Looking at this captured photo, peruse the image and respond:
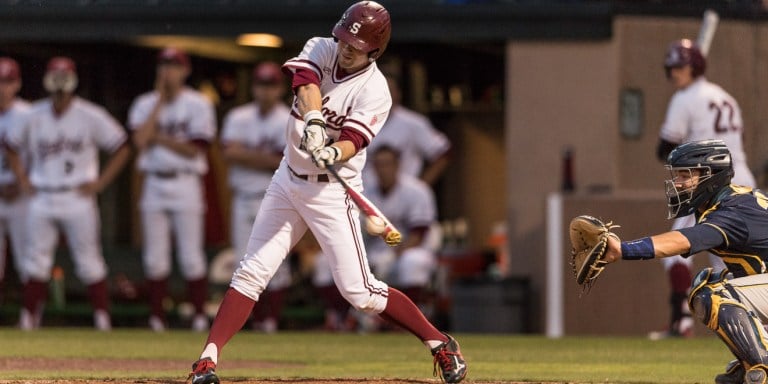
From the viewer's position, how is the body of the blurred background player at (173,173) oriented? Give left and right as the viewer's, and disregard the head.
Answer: facing the viewer

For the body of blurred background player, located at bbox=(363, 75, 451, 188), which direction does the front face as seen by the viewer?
toward the camera

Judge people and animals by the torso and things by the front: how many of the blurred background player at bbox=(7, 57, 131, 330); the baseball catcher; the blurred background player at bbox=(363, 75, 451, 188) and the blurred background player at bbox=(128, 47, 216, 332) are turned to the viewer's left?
1

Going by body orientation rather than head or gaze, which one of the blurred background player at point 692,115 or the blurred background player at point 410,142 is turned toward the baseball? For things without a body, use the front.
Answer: the blurred background player at point 410,142

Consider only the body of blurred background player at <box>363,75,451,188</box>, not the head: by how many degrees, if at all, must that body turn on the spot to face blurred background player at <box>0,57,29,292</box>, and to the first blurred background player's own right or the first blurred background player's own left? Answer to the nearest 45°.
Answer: approximately 90° to the first blurred background player's own right

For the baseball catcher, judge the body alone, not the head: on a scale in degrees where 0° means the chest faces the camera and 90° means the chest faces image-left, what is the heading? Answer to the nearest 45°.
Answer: approximately 90°

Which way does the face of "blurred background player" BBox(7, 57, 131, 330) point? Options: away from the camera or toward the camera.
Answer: toward the camera

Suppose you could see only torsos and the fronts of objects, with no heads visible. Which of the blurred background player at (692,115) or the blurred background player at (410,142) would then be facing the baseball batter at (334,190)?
the blurred background player at (410,142)

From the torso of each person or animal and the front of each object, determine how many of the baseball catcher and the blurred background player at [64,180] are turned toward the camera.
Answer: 1

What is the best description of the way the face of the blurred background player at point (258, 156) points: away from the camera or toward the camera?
toward the camera

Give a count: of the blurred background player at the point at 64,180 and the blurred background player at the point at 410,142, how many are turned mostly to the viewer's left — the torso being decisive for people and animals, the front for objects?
0

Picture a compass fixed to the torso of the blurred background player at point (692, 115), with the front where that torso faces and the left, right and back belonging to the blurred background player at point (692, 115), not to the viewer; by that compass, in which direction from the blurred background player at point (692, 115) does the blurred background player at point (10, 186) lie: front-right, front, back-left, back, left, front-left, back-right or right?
front-left

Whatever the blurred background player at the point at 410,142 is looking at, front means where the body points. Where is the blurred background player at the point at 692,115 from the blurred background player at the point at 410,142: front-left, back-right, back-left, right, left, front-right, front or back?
front-left

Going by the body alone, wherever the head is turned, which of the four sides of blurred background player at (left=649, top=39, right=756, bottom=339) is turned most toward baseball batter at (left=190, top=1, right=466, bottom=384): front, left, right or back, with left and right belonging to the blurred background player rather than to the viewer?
left

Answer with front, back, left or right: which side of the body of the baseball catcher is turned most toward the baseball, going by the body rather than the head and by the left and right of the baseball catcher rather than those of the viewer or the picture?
front

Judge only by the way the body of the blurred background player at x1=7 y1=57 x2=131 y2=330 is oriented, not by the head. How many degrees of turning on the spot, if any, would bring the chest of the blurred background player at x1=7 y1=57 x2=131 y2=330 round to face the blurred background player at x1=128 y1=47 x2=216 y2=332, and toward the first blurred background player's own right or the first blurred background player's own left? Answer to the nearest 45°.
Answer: approximately 90° to the first blurred background player's own left

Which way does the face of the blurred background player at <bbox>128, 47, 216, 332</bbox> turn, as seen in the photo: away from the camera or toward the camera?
toward the camera
